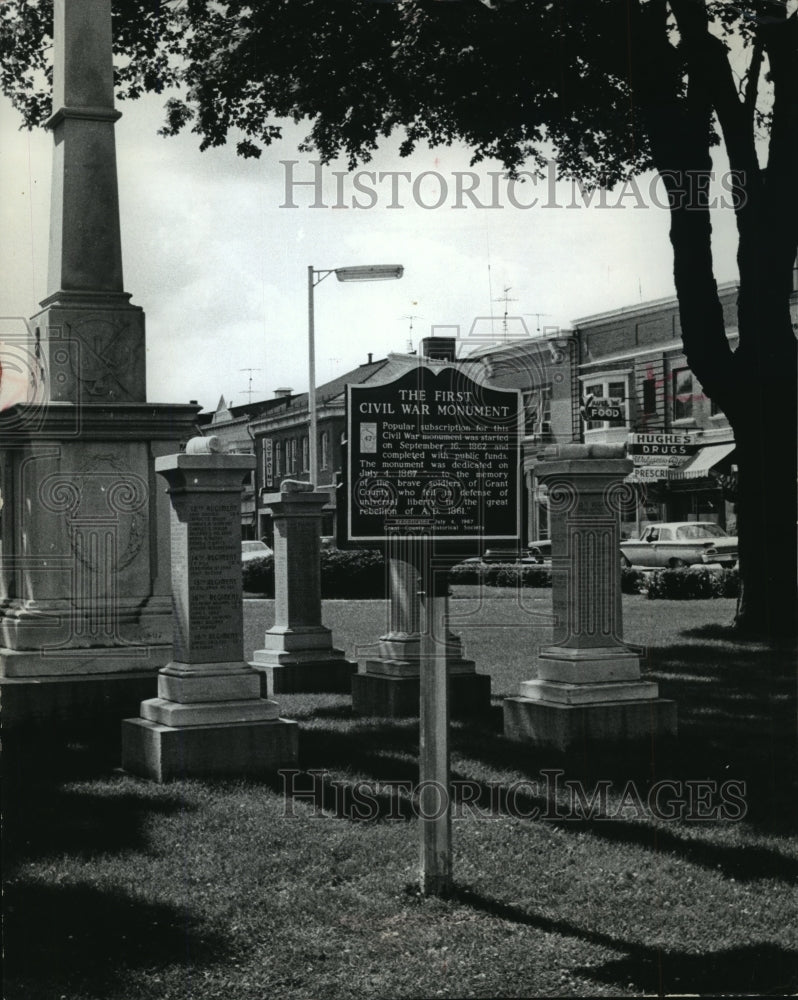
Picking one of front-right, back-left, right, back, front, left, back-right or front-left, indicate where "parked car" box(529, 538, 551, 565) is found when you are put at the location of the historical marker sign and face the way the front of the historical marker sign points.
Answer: back

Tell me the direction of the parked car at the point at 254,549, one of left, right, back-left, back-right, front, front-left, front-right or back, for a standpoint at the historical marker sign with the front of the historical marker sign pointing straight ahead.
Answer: back

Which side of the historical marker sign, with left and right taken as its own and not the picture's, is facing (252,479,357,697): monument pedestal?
back

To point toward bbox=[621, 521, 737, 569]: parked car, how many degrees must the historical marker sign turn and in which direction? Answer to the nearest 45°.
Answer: approximately 180°

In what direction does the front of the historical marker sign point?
toward the camera

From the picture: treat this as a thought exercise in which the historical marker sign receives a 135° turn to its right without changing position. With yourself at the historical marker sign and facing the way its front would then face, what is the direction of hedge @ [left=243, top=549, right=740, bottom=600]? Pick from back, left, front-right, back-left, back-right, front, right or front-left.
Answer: front-right

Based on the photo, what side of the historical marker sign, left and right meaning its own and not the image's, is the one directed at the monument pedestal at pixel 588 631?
back

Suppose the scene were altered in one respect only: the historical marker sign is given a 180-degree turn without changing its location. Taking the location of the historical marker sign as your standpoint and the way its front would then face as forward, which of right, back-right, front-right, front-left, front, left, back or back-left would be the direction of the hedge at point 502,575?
front

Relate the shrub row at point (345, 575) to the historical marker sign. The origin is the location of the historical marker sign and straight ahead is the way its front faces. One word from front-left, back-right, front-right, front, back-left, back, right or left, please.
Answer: back

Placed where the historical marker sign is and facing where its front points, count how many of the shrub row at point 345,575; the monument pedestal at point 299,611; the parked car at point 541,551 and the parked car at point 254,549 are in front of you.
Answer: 0

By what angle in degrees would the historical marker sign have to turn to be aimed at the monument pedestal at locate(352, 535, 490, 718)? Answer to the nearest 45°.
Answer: approximately 180°

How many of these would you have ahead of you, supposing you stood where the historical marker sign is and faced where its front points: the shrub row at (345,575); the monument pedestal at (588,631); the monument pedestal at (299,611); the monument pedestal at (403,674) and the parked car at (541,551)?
0

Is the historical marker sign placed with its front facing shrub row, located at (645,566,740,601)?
no
